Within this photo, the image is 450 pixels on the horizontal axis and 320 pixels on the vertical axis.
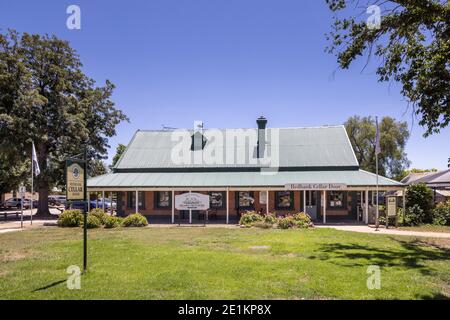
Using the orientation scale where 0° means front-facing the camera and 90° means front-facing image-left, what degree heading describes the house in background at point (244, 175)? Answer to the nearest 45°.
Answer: approximately 0°

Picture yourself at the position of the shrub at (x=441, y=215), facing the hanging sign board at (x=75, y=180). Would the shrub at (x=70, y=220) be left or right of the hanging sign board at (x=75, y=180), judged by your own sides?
right

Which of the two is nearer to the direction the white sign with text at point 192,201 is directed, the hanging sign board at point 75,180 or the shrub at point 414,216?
the hanging sign board

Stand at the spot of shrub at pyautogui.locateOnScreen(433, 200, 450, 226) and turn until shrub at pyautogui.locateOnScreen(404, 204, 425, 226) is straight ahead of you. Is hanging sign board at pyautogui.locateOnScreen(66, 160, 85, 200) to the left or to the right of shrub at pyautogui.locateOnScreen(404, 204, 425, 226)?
left

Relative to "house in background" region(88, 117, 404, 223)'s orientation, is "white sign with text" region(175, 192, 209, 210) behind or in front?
in front

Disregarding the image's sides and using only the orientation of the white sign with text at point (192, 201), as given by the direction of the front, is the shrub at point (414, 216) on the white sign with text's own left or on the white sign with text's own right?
on the white sign with text's own left

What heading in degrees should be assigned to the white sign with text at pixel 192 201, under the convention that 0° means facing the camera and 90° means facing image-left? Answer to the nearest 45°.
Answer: approximately 0°

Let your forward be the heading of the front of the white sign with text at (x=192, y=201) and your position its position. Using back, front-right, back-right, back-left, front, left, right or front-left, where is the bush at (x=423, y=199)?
left

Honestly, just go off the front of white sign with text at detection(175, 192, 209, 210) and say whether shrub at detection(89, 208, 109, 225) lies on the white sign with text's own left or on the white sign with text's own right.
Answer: on the white sign with text's own right

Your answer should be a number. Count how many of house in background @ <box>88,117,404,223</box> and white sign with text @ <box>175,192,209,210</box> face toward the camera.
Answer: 2
